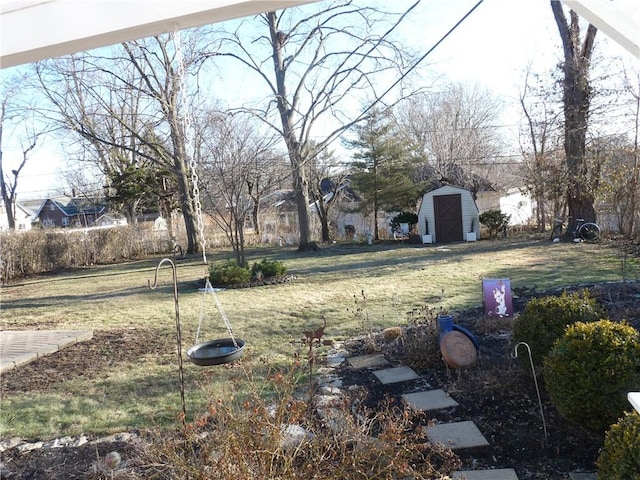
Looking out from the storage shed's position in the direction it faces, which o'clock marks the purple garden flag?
The purple garden flag is roughly at 12 o'clock from the storage shed.

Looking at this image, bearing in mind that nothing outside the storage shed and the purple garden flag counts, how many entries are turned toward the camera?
2

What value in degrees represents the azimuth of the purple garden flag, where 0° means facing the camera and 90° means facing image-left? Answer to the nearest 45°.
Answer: approximately 0°

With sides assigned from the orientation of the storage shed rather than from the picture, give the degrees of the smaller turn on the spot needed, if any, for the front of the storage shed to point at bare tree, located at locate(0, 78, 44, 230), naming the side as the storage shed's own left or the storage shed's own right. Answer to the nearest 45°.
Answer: approximately 90° to the storage shed's own right

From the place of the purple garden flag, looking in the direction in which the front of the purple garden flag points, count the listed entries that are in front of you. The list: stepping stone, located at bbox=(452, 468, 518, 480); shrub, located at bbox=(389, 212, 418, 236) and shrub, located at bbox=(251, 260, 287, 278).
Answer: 1

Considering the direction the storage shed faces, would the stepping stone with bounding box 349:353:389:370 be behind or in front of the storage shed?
in front

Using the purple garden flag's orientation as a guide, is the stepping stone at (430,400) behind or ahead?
ahead

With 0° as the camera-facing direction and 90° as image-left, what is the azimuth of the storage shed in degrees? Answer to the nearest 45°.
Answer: approximately 0°

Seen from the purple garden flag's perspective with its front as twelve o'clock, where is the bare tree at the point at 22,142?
The bare tree is roughly at 4 o'clock from the purple garden flag.

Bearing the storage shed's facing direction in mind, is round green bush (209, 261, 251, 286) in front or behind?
in front

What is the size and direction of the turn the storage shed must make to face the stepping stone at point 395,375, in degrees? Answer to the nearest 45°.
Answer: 0° — it already faces it

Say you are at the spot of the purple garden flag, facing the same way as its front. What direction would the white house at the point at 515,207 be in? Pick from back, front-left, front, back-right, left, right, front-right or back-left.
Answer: back
